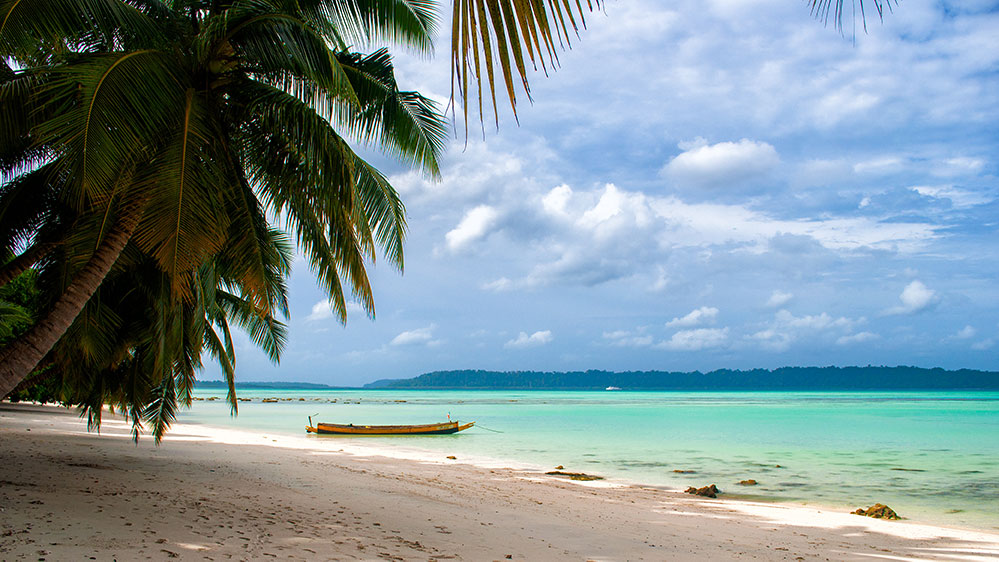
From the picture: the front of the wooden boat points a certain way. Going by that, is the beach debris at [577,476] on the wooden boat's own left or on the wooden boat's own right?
on the wooden boat's own right

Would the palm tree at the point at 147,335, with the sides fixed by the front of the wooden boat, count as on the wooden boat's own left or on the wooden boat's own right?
on the wooden boat's own right

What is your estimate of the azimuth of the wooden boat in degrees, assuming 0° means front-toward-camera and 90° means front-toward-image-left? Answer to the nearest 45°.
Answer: approximately 270°

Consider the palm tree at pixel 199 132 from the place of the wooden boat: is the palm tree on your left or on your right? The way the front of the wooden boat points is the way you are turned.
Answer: on your right
